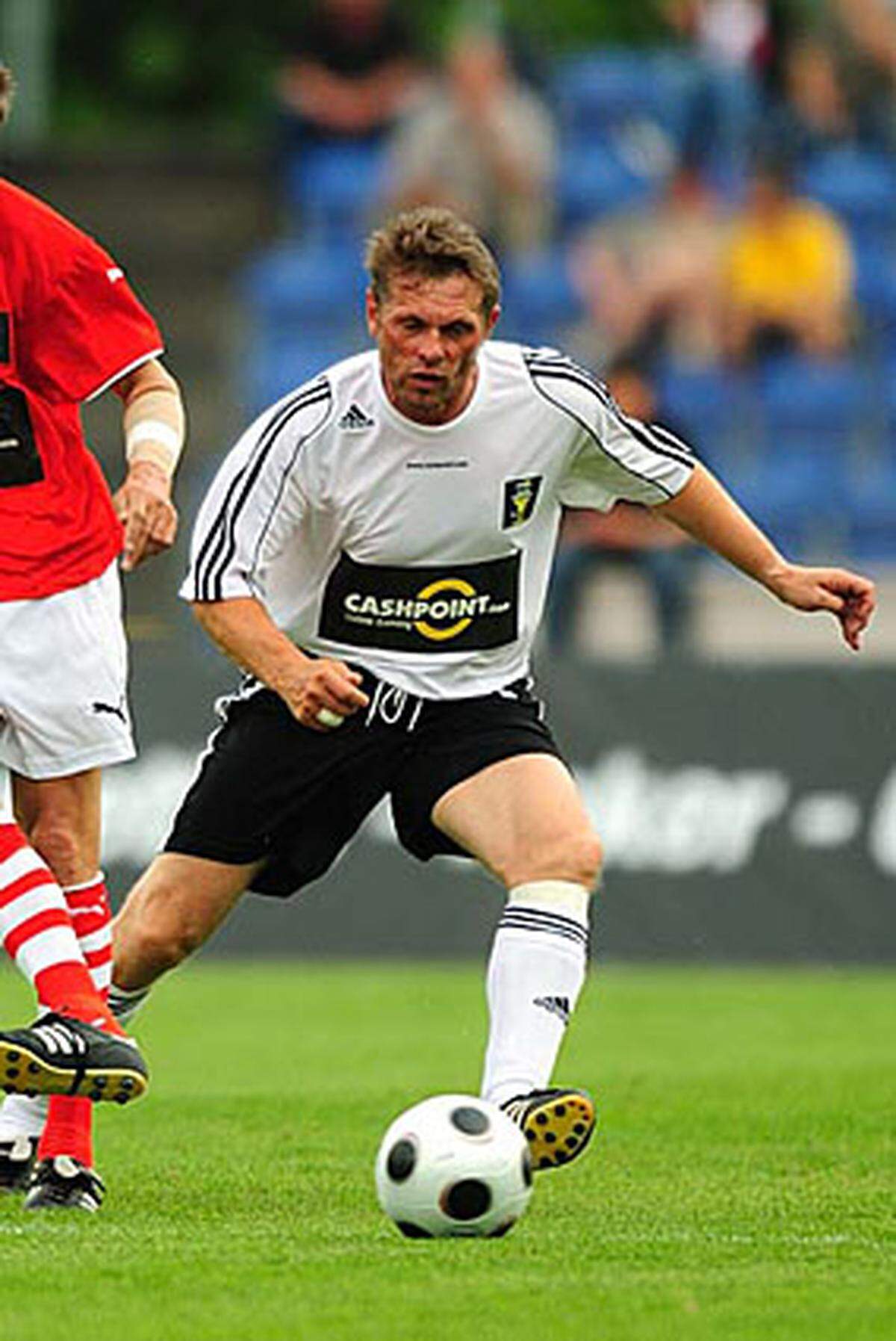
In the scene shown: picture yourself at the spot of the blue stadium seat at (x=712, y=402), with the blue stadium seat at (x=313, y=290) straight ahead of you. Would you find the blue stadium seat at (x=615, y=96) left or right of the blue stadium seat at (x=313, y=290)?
right

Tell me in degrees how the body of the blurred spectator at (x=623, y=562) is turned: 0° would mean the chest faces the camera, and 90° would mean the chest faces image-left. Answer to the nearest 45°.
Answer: approximately 0°

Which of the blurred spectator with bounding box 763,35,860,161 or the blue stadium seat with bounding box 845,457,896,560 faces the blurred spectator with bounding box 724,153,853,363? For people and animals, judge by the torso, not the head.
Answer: the blurred spectator with bounding box 763,35,860,161

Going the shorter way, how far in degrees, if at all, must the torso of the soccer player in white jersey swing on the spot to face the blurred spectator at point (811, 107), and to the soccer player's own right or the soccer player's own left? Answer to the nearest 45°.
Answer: approximately 180°

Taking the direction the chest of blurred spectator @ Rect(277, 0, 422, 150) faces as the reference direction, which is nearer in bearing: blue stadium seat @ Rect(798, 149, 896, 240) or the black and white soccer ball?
the black and white soccer ball

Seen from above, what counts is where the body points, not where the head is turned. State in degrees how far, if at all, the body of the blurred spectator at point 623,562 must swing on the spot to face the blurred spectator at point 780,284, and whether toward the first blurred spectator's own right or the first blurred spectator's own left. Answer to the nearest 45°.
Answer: approximately 180°

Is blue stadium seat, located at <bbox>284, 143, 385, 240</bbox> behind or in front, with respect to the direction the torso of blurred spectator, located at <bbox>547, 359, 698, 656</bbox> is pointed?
behind

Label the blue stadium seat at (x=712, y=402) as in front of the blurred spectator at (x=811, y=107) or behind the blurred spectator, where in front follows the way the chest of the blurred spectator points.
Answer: in front

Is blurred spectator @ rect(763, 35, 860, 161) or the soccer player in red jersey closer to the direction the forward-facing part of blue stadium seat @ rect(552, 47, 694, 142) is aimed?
the soccer player in red jersey
